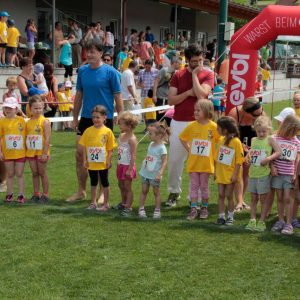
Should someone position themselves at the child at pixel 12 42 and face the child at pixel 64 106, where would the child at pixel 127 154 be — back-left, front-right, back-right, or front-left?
front-right

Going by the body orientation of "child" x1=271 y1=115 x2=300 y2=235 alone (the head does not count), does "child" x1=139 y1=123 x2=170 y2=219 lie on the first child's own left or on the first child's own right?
on the first child's own right

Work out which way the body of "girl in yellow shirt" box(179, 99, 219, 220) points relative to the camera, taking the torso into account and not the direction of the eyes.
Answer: toward the camera

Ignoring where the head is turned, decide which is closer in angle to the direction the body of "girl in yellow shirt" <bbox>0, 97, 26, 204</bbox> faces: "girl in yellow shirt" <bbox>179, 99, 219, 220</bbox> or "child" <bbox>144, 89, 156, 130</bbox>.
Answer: the girl in yellow shirt

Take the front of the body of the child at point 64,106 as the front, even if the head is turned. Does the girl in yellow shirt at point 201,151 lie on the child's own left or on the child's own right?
on the child's own left

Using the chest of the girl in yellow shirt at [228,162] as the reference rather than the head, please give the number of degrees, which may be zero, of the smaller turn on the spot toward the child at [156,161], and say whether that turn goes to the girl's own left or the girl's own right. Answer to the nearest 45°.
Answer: approximately 45° to the girl's own right

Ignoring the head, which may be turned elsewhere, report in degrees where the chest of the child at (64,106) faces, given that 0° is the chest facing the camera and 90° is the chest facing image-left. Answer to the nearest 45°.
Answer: approximately 45°

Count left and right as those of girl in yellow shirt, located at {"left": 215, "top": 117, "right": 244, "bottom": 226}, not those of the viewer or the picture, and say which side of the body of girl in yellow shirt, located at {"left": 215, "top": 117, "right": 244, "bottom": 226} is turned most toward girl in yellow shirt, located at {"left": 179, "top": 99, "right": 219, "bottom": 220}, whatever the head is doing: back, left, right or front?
right

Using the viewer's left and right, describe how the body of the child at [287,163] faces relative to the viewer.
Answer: facing the viewer

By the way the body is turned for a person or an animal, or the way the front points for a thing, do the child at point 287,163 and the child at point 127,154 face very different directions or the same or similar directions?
same or similar directions

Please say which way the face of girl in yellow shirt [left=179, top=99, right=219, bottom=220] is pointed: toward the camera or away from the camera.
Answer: toward the camera

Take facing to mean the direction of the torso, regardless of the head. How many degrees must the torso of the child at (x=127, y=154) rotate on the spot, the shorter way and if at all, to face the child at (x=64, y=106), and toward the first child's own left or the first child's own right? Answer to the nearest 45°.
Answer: approximately 135° to the first child's own right

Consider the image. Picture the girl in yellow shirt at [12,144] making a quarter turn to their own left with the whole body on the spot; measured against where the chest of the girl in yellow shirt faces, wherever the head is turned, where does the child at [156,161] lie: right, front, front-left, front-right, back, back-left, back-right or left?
front-right

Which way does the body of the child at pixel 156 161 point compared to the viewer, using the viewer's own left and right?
facing the viewer and to the left of the viewer

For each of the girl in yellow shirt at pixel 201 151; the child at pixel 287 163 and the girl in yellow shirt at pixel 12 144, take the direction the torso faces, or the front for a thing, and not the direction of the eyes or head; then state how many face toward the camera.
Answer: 3
